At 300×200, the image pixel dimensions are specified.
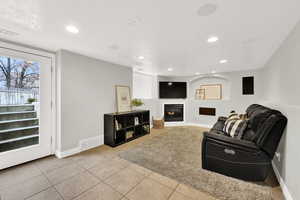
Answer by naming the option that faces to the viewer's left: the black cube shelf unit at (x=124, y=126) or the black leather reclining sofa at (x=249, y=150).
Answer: the black leather reclining sofa

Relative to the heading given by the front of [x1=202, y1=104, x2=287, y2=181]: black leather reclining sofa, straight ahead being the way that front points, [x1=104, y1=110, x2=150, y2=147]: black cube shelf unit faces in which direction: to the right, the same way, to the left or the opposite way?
the opposite way

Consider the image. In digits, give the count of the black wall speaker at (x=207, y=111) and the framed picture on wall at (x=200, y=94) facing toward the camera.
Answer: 2

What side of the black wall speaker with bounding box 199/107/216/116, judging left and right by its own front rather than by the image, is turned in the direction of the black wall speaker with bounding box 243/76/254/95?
left

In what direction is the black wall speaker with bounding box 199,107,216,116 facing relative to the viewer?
toward the camera

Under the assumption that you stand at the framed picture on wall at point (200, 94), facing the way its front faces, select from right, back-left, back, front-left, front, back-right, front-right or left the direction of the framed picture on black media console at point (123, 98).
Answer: front-right

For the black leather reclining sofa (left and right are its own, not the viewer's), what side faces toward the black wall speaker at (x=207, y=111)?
right

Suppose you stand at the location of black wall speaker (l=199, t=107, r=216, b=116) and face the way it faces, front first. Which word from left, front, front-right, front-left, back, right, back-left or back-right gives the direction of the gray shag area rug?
front

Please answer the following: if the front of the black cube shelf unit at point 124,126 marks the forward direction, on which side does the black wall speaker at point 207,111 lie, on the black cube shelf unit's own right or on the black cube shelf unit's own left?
on the black cube shelf unit's own left

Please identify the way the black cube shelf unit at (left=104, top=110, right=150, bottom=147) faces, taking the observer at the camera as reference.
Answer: facing the viewer and to the right of the viewer

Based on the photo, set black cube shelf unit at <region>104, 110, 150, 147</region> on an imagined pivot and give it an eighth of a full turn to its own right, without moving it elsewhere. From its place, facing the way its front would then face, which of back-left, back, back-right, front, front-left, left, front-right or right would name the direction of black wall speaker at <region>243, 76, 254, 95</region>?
left

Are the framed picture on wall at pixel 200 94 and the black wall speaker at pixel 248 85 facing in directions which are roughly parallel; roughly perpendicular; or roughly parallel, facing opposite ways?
roughly parallel

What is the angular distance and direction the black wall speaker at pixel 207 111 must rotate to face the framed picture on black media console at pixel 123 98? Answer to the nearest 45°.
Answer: approximately 45° to its right

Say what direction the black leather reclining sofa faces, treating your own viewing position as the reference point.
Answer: facing to the left of the viewer

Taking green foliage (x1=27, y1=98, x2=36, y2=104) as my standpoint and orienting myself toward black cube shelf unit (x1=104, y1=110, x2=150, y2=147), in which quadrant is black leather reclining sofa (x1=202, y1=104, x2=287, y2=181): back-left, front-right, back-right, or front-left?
front-right

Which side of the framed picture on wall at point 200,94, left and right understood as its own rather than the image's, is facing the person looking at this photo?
front

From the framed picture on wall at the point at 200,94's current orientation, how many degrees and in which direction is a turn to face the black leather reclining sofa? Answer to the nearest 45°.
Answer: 0° — it already faces it

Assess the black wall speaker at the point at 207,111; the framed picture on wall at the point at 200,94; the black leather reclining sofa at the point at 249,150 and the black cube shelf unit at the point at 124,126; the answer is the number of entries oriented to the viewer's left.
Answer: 1

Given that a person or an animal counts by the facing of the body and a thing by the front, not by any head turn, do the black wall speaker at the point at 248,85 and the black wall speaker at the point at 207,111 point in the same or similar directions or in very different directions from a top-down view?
same or similar directions
